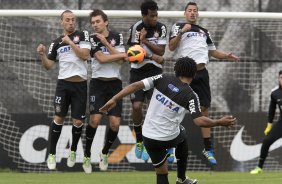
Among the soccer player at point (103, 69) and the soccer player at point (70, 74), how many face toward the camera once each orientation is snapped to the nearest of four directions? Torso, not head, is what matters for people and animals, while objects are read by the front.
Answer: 2

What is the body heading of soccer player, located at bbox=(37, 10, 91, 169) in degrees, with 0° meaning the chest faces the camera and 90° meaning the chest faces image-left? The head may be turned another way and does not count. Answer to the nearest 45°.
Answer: approximately 0°

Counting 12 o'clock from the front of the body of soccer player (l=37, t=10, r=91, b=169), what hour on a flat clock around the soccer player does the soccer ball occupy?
The soccer ball is roughly at 10 o'clock from the soccer player.

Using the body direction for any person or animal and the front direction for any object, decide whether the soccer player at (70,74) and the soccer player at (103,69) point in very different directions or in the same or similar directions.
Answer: same or similar directions

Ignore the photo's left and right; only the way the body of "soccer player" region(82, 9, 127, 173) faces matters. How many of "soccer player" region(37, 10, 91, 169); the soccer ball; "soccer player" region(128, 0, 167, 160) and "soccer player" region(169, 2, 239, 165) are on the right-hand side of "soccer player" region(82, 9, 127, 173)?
1

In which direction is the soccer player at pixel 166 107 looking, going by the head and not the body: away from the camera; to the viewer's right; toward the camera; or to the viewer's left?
away from the camera

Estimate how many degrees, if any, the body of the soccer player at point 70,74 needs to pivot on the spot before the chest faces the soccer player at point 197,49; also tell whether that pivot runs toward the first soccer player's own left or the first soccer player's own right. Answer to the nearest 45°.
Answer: approximately 90° to the first soccer player's own left

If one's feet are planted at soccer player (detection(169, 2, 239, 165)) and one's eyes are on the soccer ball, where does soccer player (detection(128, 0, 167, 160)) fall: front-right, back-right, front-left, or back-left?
front-right

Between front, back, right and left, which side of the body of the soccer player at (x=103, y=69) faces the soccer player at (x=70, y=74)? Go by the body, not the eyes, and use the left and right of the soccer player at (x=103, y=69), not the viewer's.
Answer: right

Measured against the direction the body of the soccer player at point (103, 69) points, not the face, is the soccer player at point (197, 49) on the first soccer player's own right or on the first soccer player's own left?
on the first soccer player's own left

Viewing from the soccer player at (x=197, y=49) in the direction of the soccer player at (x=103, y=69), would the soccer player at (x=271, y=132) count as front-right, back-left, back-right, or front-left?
back-right

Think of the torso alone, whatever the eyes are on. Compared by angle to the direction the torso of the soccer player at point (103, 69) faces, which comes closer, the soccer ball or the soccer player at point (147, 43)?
the soccer ball

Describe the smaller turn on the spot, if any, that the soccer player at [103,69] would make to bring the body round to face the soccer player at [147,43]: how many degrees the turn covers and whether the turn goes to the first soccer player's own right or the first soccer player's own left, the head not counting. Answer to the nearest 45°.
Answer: approximately 90° to the first soccer player's own left

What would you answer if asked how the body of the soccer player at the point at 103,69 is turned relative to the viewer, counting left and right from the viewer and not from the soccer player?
facing the viewer
